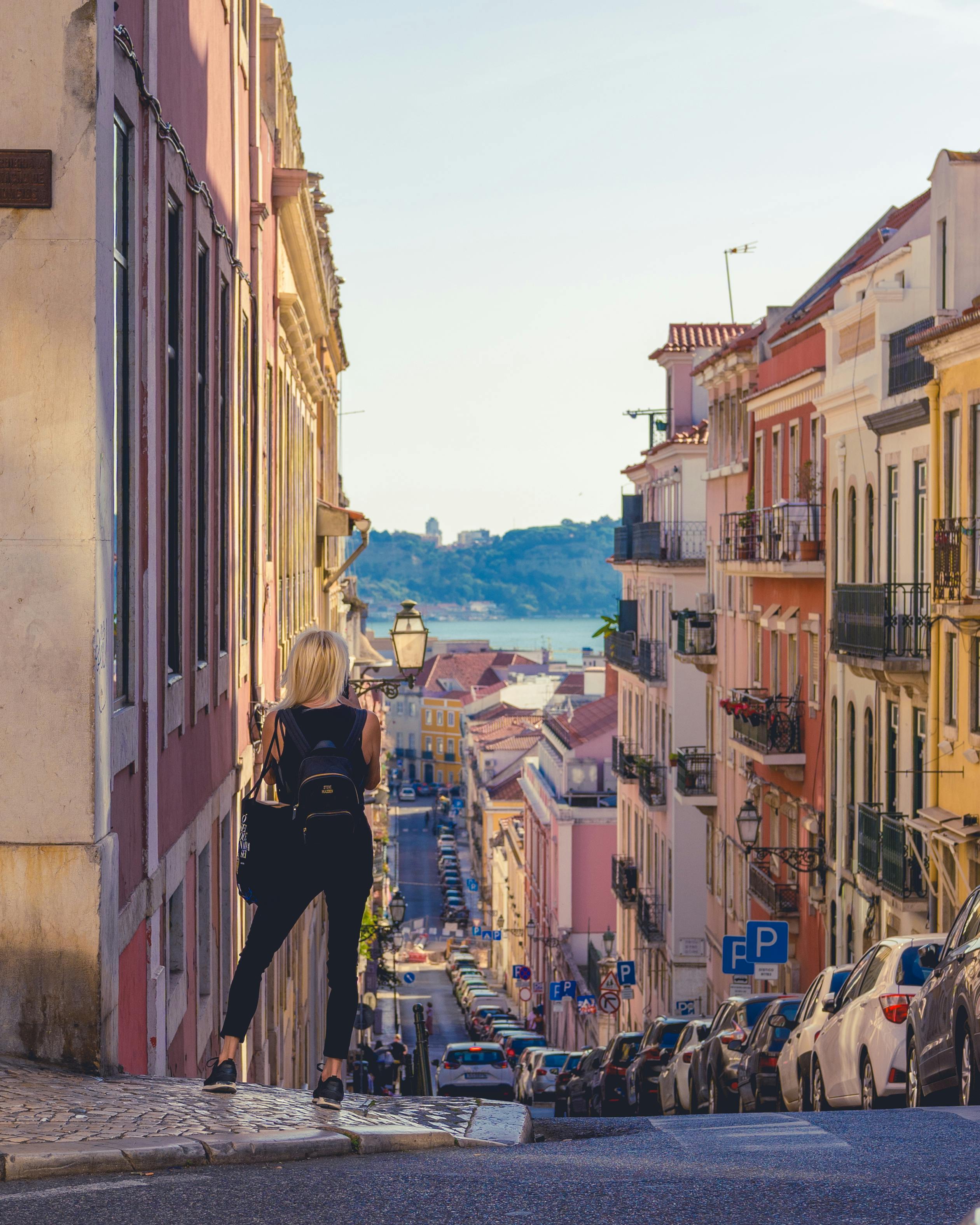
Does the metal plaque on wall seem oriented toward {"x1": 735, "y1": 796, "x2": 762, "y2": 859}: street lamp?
no

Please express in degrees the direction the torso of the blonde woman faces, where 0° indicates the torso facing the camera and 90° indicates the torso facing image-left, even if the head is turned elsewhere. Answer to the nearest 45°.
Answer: approximately 180°

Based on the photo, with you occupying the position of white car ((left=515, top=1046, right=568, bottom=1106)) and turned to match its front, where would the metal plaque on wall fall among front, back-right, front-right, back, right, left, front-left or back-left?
back-left

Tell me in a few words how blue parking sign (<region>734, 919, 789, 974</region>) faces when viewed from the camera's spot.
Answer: facing the viewer

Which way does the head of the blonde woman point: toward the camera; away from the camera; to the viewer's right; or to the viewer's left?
away from the camera

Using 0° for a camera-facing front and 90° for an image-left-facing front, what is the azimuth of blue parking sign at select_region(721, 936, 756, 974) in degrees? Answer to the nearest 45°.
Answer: approximately 0°

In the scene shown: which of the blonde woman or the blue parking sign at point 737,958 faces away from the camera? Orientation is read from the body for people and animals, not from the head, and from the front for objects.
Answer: the blonde woman
